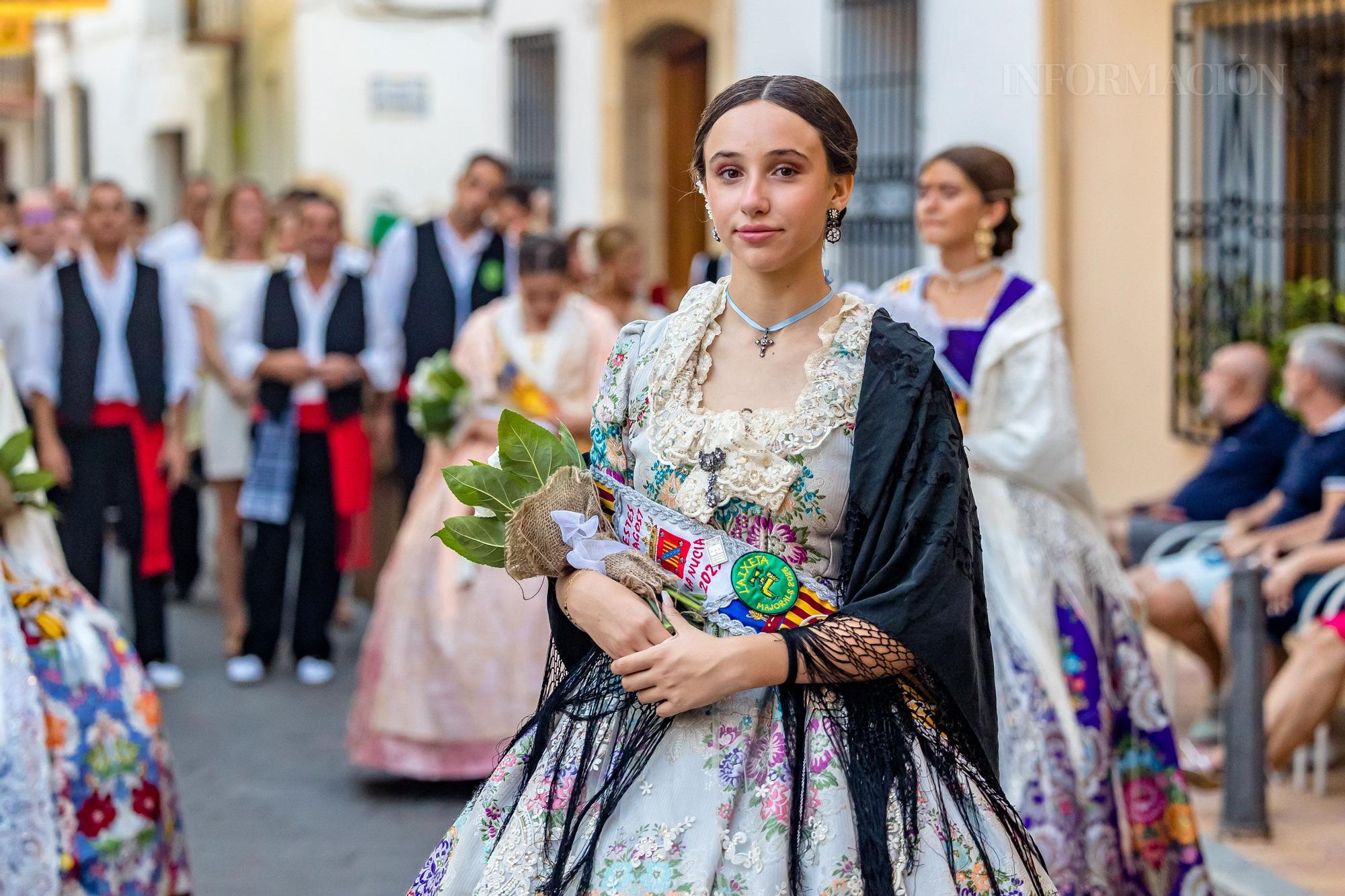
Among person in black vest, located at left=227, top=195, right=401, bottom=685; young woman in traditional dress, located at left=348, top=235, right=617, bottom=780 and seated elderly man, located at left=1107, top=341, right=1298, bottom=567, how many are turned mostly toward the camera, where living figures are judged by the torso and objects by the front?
2

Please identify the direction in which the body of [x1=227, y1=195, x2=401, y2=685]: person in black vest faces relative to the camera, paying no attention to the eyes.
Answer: toward the camera

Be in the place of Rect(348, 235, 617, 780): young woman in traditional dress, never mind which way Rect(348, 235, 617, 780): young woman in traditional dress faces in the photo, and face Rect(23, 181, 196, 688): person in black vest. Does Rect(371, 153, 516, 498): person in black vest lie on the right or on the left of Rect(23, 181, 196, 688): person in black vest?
right

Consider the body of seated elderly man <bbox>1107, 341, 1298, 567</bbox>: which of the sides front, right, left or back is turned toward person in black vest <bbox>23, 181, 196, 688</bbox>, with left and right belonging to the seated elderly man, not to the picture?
front

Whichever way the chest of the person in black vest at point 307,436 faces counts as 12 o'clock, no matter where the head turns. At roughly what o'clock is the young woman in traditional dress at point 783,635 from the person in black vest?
The young woman in traditional dress is roughly at 12 o'clock from the person in black vest.

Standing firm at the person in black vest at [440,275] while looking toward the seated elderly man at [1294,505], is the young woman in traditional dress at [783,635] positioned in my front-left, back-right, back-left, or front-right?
front-right

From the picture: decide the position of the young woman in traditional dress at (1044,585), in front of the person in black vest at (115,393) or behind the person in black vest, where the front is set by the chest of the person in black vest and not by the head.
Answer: in front

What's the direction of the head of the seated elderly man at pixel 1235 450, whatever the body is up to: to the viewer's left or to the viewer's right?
to the viewer's left

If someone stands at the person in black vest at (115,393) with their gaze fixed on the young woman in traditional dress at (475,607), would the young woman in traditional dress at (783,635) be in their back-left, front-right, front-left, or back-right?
front-right

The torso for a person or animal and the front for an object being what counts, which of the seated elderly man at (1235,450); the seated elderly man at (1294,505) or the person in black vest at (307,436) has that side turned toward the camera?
the person in black vest

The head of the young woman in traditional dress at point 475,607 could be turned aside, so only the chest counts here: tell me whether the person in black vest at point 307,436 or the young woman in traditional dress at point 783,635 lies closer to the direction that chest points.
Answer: the young woman in traditional dress

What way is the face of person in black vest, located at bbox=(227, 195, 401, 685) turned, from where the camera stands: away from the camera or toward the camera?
toward the camera

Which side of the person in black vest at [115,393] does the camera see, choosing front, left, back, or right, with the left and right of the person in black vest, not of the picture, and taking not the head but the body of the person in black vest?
front

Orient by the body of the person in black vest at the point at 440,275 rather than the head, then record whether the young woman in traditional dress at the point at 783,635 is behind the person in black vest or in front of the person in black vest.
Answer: in front

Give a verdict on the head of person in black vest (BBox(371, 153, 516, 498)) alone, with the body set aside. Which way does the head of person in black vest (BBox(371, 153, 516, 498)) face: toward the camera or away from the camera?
toward the camera

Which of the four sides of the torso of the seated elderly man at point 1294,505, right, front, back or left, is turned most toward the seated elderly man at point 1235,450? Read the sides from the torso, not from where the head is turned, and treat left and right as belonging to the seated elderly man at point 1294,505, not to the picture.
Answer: right

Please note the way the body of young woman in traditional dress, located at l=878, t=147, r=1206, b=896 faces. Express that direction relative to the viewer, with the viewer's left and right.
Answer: facing the viewer and to the left of the viewer

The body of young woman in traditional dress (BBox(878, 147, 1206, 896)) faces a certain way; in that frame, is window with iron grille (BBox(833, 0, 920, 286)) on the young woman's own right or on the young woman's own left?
on the young woman's own right
